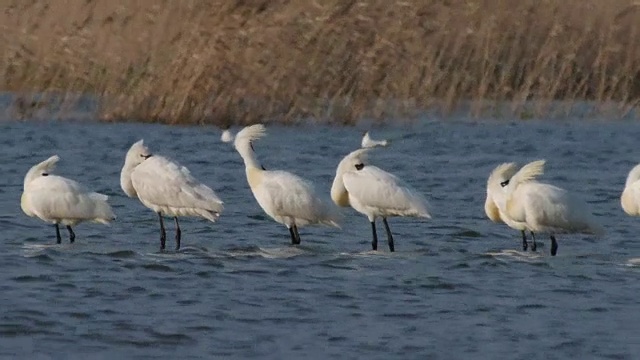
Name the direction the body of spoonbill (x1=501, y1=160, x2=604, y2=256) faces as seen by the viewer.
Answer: to the viewer's left

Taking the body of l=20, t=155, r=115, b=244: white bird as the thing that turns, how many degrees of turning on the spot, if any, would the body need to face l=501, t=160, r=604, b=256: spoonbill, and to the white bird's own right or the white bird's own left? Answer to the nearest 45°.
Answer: approximately 180°

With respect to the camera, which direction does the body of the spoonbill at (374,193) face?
to the viewer's left

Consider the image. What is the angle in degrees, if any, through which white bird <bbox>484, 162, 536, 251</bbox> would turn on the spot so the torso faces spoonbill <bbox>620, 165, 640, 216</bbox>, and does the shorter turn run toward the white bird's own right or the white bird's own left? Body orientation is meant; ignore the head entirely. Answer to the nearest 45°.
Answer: approximately 180°

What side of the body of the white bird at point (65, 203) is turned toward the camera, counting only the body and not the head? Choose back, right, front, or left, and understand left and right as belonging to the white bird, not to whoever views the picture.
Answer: left

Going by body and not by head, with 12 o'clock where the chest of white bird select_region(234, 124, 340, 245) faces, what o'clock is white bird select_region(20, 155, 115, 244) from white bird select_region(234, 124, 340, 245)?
white bird select_region(20, 155, 115, 244) is roughly at 12 o'clock from white bird select_region(234, 124, 340, 245).

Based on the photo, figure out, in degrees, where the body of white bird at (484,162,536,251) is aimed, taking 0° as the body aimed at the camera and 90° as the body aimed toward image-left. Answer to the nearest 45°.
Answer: approximately 90°

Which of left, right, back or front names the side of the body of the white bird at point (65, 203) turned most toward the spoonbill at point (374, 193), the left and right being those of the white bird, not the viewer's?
back

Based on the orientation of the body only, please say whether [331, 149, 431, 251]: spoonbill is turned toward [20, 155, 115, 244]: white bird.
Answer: yes

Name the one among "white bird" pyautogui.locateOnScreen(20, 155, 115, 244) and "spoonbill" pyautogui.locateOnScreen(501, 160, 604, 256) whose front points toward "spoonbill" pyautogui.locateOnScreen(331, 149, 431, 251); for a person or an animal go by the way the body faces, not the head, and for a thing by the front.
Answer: "spoonbill" pyautogui.locateOnScreen(501, 160, 604, 256)

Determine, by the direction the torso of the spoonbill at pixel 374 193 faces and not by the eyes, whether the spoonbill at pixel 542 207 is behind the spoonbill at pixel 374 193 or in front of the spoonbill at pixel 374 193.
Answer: behind
